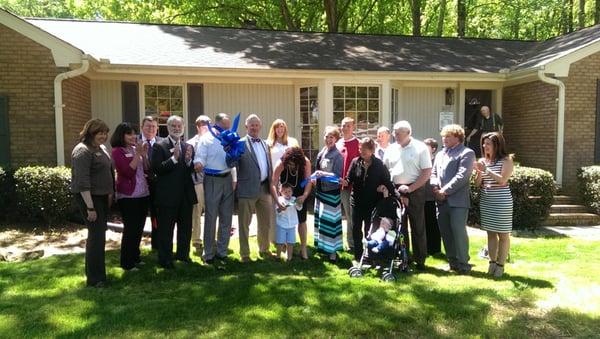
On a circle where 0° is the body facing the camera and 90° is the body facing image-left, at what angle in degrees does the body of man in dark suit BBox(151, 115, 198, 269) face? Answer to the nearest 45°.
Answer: approximately 315°

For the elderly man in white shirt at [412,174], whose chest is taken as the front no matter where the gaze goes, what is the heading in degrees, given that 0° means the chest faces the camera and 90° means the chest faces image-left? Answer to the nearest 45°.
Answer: approximately 45°

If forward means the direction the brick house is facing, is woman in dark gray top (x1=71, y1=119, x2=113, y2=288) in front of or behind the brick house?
in front

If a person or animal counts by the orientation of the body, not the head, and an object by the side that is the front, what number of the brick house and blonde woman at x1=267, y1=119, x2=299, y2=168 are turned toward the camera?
2

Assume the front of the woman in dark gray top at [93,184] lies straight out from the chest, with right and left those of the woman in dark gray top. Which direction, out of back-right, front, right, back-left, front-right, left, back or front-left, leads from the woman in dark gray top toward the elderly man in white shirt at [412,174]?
front-left

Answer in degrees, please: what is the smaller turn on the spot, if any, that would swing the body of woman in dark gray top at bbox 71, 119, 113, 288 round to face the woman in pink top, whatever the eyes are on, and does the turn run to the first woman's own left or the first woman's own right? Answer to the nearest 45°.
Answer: approximately 90° to the first woman's own left

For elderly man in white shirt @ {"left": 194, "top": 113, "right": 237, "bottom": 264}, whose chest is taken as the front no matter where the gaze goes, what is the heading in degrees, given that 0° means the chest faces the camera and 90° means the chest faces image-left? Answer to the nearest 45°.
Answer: approximately 315°

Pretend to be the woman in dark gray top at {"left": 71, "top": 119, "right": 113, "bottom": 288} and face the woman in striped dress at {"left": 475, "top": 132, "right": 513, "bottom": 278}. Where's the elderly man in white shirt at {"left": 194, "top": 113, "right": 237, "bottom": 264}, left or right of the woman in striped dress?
left

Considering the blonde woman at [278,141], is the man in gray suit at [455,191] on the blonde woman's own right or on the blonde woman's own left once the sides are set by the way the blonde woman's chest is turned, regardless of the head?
on the blonde woman's own left

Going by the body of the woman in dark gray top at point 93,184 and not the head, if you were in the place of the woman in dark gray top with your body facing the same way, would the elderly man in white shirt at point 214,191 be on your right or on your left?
on your left
